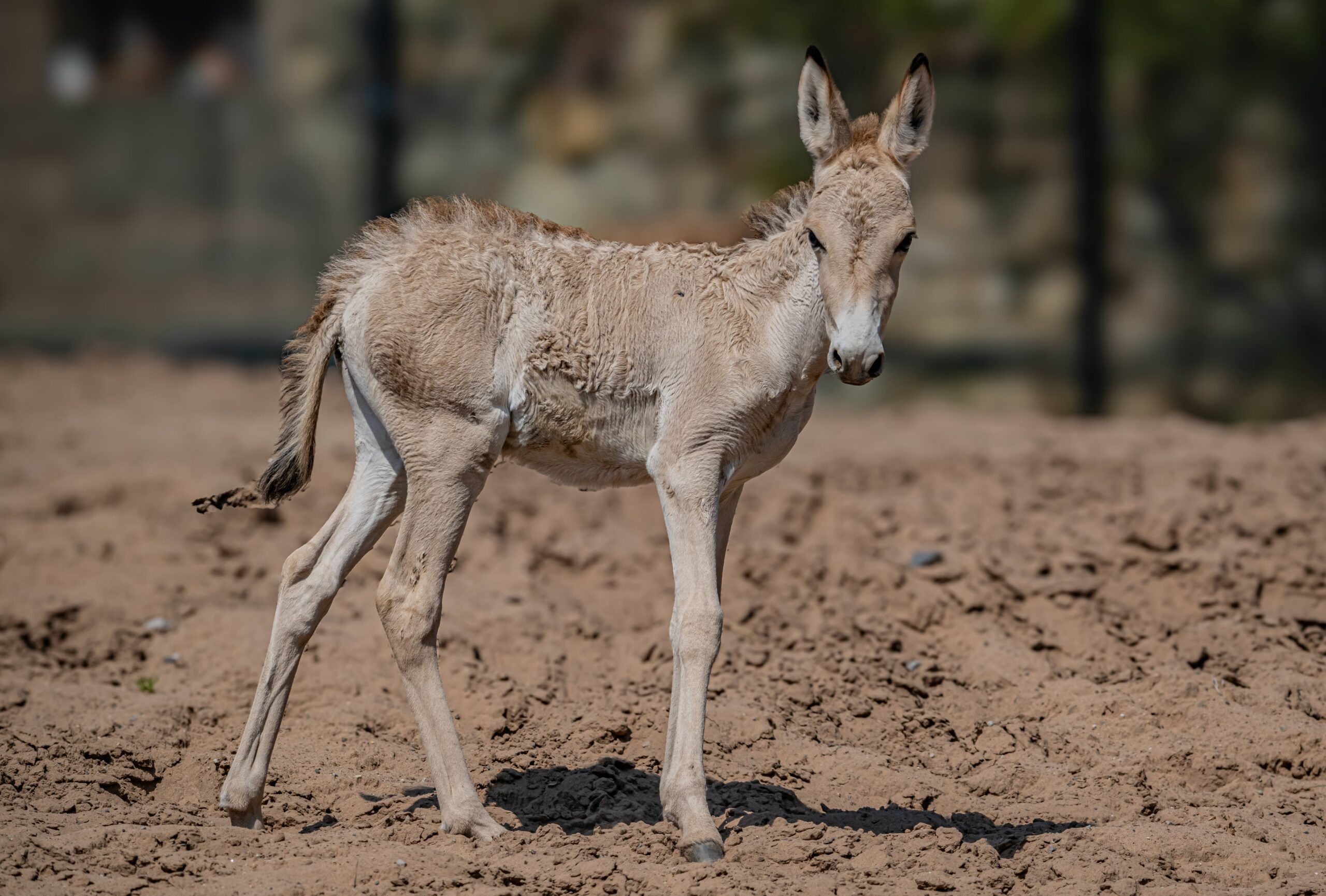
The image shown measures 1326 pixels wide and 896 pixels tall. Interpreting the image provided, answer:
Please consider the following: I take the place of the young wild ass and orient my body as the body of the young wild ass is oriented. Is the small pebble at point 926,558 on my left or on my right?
on my left

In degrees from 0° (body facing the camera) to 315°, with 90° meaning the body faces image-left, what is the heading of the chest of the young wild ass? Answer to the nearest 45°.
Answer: approximately 270°

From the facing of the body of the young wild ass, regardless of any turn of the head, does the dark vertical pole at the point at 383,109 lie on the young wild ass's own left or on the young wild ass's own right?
on the young wild ass's own left

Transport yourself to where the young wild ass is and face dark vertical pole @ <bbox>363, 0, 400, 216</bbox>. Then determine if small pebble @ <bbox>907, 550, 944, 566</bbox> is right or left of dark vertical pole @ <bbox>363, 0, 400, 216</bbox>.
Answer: right

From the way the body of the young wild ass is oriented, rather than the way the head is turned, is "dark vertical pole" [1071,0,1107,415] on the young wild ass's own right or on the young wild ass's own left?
on the young wild ass's own left
